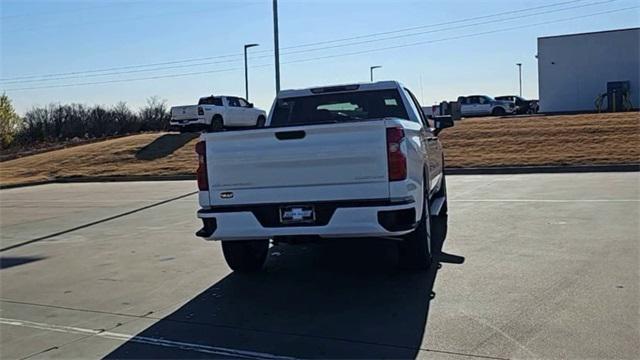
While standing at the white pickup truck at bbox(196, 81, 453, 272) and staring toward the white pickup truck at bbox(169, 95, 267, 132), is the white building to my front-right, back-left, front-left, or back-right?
front-right

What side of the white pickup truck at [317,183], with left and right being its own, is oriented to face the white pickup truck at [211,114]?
front

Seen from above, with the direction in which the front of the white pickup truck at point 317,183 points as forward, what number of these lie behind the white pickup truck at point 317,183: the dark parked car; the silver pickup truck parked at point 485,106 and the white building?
0

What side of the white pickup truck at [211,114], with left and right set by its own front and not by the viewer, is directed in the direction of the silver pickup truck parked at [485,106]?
front

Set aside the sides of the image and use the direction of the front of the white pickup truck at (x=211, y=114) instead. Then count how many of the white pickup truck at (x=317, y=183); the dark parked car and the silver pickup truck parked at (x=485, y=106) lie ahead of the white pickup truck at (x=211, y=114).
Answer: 2

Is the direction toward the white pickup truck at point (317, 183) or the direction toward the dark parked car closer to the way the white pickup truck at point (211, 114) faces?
the dark parked car

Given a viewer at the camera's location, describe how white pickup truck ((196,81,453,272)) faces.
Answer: facing away from the viewer

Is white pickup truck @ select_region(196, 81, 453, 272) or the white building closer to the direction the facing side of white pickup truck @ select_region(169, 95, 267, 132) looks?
the white building

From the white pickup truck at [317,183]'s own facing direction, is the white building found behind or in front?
in front

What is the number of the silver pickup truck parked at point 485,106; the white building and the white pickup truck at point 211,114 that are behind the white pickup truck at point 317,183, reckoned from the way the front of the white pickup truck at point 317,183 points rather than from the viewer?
0

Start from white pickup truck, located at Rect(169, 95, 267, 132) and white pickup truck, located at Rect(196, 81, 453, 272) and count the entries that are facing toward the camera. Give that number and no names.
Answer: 0

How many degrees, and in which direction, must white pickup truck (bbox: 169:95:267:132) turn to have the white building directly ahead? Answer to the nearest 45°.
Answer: approximately 45° to its right

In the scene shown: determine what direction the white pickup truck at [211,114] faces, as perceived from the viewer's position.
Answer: facing away from the viewer and to the right of the viewer
